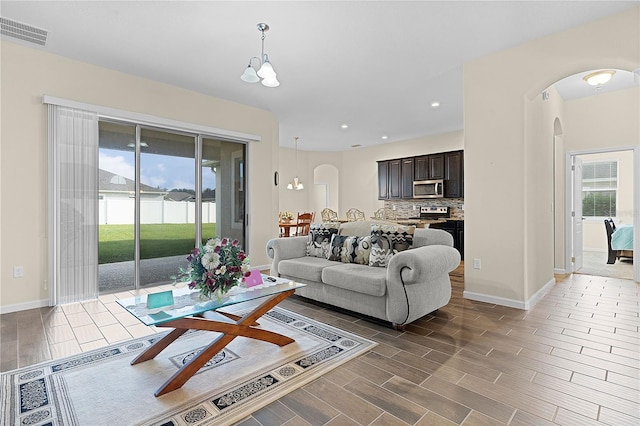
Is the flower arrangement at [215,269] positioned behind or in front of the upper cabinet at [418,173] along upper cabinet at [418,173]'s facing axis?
in front

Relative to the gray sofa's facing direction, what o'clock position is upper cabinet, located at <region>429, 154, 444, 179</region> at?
The upper cabinet is roughly at 5 o'clock from the gray sofa.

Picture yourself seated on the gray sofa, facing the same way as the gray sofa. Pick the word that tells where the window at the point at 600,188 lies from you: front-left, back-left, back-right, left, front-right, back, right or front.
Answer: back

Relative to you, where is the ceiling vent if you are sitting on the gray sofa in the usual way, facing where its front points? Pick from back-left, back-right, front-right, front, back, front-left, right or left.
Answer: front-right

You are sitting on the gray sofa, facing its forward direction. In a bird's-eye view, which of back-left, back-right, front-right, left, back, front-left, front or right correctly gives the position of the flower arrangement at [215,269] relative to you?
front

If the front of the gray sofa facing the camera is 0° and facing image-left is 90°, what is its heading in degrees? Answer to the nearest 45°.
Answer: approximately 45°

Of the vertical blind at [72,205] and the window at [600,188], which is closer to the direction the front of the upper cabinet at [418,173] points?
the vertical blind

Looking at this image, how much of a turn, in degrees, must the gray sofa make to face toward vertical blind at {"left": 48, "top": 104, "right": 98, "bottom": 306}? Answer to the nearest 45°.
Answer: approximately 45° to its right

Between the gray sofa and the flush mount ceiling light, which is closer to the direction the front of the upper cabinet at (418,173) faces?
the gray sofa

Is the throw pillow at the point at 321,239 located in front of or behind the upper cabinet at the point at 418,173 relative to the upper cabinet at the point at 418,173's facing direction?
in front

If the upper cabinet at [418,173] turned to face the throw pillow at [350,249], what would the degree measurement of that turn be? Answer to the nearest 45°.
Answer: approximately 45° to its left

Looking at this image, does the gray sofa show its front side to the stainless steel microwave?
no

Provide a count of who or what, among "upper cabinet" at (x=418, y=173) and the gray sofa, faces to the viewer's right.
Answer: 0

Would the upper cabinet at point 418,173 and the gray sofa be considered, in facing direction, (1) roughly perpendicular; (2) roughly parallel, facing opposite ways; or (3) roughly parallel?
roughly parallel

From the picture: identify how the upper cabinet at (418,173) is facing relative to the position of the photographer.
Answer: facing the viewer and to the left of the viewer

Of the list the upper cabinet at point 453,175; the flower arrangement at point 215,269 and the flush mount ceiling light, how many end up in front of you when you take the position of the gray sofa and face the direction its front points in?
1

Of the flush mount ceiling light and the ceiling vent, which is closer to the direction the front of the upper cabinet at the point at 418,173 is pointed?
the ceiling vent
